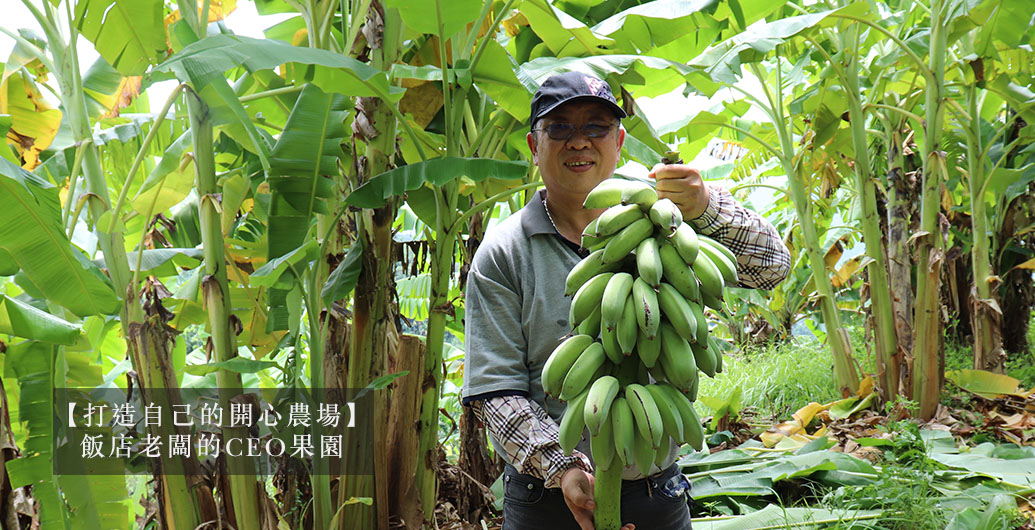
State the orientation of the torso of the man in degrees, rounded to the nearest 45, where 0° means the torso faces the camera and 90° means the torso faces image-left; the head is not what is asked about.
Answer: approximately 0°
